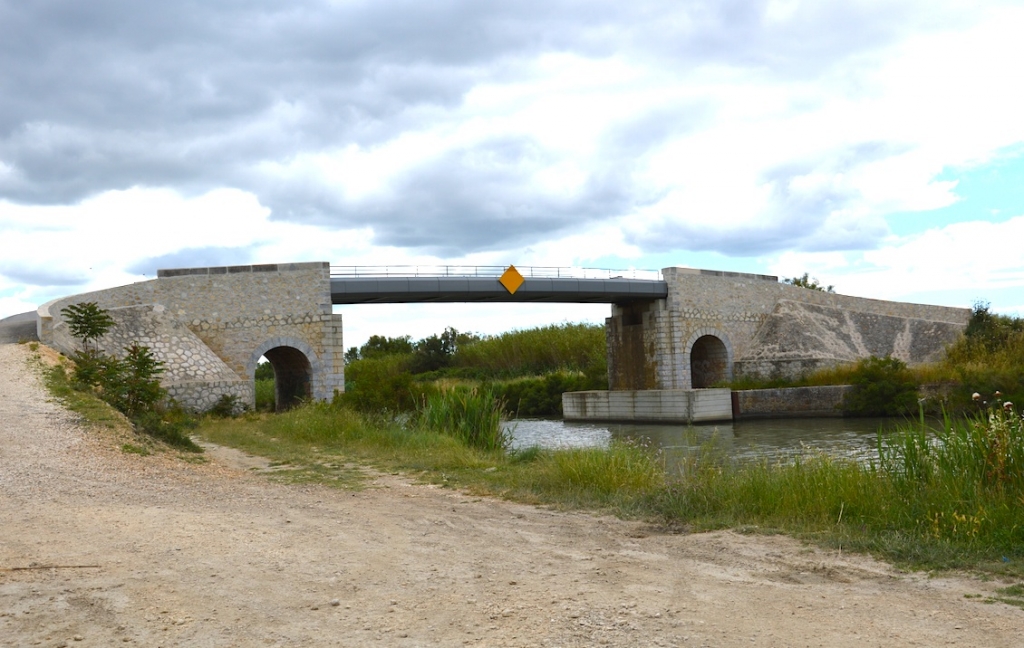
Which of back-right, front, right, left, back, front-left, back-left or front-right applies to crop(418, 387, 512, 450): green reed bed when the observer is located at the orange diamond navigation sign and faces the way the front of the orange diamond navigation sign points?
front

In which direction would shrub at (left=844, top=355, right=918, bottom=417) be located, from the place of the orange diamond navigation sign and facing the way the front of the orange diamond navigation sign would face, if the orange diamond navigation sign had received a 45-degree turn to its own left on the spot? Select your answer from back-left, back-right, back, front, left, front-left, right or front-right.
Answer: front-left

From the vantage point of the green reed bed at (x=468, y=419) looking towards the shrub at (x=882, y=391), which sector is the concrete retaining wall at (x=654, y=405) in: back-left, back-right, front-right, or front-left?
front-left

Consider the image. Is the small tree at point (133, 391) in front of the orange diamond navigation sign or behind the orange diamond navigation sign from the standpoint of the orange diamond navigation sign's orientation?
in front

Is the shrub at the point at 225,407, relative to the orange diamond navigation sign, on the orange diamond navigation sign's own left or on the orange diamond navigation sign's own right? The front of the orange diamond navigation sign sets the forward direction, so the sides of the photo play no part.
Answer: on the orange diamond navigation sign's own right

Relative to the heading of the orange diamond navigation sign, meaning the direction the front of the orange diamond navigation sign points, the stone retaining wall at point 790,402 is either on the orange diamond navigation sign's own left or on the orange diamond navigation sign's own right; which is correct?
on the orange diamond navigation sign's own left

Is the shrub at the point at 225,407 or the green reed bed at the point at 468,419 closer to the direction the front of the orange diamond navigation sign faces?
the green reed bed

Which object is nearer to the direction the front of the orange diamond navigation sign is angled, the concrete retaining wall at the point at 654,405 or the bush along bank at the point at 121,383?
the bush along bank

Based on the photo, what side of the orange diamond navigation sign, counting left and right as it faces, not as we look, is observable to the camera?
front
